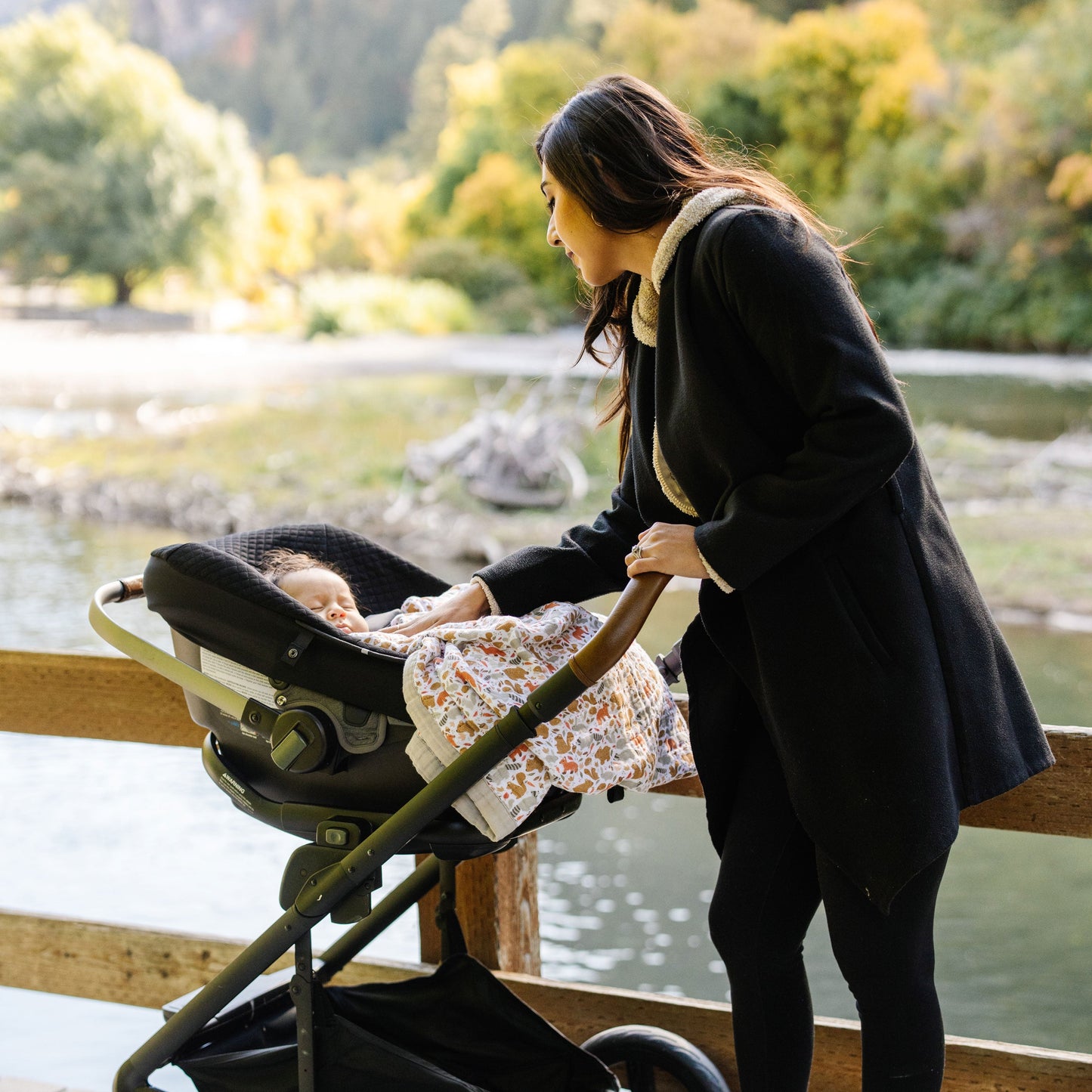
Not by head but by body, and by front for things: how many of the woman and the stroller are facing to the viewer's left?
2

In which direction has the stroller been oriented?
to the viewer's left

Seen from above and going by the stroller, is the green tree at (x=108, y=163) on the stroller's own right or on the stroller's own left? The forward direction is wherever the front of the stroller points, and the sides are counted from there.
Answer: on the stroller's own right

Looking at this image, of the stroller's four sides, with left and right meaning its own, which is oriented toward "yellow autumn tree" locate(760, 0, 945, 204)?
right

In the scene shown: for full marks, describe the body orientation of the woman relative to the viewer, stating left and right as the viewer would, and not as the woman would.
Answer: facing to the left of the viewer

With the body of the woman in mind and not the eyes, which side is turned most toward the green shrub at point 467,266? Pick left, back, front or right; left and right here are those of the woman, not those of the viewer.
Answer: right

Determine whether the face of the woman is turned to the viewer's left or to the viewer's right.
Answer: to the viewer's left
